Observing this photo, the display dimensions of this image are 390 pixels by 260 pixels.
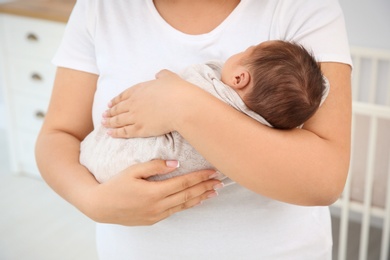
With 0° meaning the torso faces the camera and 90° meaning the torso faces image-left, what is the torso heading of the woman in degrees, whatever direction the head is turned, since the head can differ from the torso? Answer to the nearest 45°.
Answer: approximately 0°

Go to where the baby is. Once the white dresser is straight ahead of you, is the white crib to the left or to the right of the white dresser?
right

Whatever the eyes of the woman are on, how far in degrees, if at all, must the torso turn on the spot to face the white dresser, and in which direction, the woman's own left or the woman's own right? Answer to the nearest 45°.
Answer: approximately 135° to the woman's own right

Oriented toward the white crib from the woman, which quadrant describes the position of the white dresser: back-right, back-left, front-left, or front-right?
front-left

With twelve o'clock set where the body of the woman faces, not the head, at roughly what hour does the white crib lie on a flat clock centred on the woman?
The white crib is roughly at 7 o'clock from the woman.
